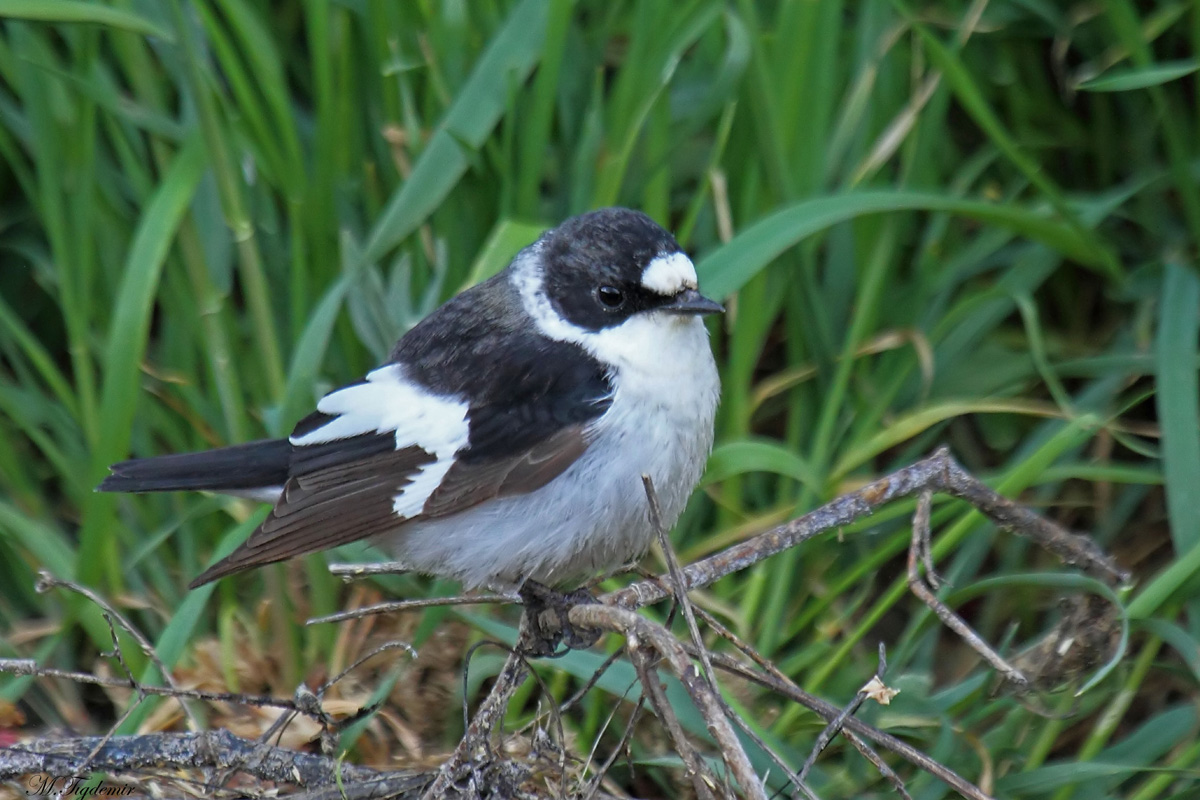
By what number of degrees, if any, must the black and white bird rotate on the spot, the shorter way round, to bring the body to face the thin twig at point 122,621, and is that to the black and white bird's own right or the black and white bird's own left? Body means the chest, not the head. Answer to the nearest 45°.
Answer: approximately 180°

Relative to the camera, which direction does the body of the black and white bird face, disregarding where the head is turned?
to the viewer's right

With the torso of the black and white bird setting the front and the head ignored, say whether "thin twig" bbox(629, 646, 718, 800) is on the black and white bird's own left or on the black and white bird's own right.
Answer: on the black and white bird's own right
